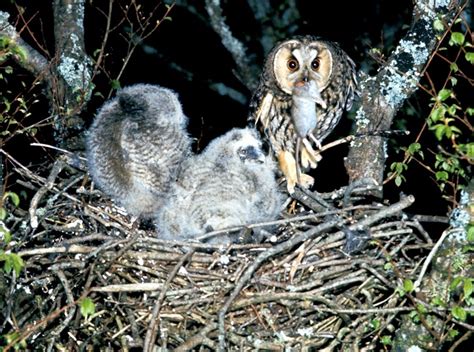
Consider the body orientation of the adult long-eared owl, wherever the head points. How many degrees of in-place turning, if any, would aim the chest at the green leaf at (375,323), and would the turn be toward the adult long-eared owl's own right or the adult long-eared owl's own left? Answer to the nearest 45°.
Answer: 0° — it already faces it

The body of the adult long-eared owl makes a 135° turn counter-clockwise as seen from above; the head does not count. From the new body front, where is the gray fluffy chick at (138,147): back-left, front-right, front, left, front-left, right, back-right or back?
back

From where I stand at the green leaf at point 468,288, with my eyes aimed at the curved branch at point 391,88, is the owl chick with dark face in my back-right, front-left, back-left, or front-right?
front-left

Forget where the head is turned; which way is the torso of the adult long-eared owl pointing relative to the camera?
toward the camera

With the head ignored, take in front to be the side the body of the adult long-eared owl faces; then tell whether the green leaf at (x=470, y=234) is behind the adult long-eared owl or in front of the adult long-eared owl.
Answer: in front

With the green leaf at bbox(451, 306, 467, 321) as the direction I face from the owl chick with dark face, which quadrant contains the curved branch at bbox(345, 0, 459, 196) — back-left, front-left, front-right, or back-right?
front-left

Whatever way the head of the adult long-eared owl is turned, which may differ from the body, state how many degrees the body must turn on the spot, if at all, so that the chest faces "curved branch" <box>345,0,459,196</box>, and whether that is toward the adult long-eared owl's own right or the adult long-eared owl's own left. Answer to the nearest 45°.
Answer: approximately 45° to the adult long-eared owl's own left

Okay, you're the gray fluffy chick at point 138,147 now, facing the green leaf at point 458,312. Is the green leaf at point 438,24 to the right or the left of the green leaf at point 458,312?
left

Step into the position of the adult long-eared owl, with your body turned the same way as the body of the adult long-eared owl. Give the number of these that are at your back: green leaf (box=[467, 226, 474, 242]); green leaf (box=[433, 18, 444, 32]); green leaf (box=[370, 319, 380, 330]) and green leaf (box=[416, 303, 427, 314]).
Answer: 0

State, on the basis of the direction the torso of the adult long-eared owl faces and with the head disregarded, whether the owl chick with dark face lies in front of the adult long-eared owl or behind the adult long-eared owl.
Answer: in front
